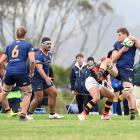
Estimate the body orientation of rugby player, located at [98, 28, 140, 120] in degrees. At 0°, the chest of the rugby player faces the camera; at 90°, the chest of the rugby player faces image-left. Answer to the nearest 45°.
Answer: approximately 45°

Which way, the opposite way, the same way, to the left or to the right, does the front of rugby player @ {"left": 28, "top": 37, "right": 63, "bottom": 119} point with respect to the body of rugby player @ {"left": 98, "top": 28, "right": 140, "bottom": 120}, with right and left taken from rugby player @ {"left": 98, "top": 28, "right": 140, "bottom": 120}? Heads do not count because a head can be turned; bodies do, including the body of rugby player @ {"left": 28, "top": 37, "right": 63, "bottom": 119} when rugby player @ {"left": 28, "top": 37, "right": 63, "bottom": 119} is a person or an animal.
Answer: to the left

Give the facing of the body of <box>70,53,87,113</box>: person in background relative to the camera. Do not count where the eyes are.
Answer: toward the camera

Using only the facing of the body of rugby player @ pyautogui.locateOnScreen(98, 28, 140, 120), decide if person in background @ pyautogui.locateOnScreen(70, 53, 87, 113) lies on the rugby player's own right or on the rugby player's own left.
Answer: on the rugby player's own right

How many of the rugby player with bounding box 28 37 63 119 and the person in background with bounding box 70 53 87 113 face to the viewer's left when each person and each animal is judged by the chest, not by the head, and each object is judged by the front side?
0

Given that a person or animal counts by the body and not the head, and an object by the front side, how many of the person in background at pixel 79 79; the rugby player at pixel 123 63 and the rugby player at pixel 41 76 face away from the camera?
0

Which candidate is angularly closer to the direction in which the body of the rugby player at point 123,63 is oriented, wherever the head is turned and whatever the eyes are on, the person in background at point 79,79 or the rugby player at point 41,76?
the rugby player

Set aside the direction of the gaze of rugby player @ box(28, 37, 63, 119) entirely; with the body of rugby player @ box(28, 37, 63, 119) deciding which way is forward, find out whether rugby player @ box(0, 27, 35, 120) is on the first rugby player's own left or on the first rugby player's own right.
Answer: on the first rugby player's own right

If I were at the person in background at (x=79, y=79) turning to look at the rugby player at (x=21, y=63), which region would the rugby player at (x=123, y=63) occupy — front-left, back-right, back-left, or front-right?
front-left

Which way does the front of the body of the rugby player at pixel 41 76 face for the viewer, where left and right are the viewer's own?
facing the viewer and to the right of the viewer
